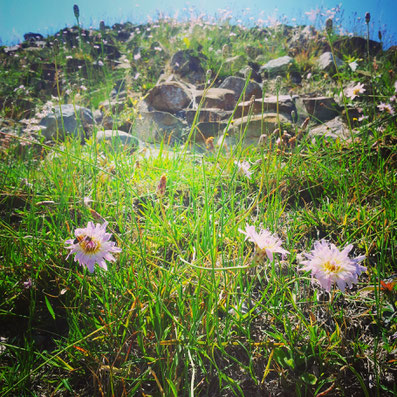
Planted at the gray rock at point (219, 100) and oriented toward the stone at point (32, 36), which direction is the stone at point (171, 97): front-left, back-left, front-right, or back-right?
front-left

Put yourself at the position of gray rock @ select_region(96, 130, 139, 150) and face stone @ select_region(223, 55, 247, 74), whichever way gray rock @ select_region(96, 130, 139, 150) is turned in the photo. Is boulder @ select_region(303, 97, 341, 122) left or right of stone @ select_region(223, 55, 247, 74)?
right
